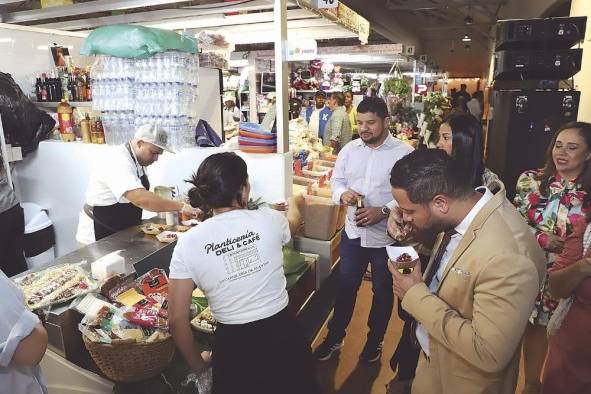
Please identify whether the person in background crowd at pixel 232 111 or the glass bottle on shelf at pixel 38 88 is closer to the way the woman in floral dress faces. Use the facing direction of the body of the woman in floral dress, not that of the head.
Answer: the glass bottle on shelf

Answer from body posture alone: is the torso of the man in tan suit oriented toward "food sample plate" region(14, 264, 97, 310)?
yes

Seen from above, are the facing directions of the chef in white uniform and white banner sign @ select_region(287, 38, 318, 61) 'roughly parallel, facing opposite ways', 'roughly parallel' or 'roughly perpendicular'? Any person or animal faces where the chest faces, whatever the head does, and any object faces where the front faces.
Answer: roughly perpendicular

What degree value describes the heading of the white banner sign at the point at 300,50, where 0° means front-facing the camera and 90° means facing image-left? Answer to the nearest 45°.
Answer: approximately 0°

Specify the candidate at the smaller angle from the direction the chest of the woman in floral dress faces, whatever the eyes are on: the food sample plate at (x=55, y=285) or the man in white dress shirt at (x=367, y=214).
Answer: the food sample plate

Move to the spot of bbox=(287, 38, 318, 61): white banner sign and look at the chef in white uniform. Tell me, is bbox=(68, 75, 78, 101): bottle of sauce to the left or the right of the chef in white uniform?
right

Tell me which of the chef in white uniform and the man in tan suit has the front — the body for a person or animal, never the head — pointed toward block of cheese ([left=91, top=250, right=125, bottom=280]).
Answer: the man in tan suit

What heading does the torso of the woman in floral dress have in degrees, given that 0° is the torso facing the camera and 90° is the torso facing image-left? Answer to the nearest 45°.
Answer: approximately 45°

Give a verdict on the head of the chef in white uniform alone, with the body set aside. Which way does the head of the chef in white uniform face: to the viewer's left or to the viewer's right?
to the viewer's right

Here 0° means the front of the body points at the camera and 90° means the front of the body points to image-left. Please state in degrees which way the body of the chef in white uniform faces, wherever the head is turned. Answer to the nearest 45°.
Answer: approximately 270°

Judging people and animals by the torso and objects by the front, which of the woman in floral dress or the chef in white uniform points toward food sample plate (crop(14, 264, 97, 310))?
the woman in floral dress

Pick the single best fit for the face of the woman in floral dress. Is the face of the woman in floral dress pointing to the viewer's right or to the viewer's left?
to the viewer's left

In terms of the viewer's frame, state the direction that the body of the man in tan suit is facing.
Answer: to the viewer's left

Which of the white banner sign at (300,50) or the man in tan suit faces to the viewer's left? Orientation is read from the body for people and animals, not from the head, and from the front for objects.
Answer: the man in tan suit
